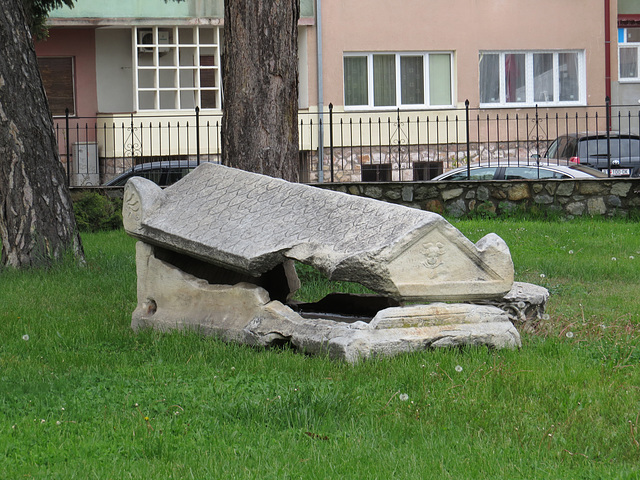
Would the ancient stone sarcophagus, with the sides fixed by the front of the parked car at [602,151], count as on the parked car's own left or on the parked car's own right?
on the parked car's own left

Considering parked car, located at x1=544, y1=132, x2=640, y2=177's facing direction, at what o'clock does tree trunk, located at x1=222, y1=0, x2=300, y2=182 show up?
The tree trunk is roughly at 8 o'clock from the parked car.

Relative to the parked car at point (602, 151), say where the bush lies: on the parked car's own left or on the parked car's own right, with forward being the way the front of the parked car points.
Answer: on the parked car's own left

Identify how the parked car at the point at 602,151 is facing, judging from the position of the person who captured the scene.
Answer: facing away from the viewer and to the left of the viewer

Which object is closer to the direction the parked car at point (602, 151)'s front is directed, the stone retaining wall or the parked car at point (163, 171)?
the parked car
